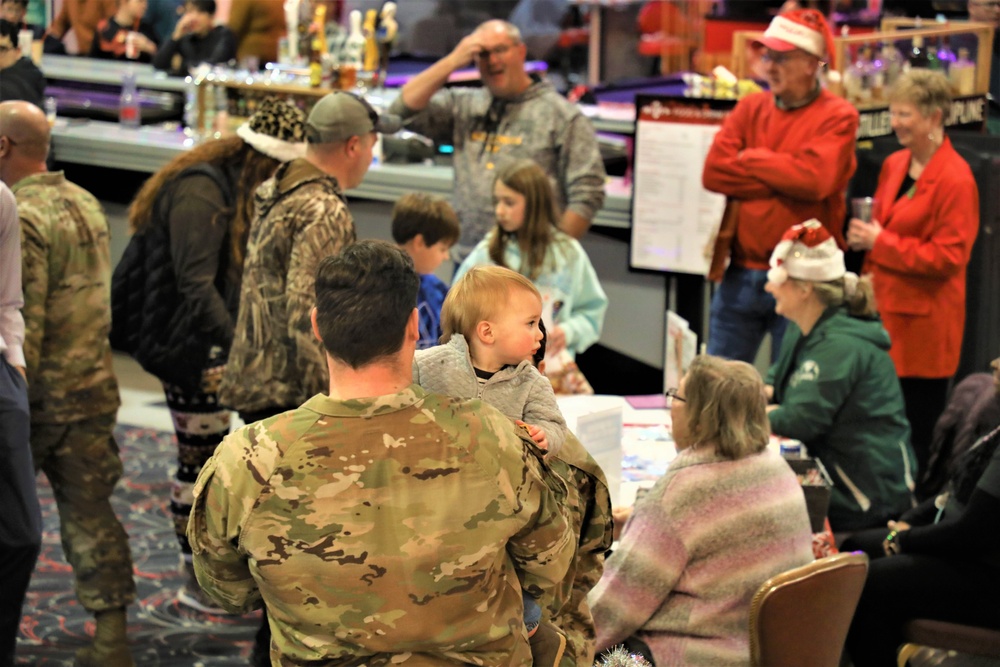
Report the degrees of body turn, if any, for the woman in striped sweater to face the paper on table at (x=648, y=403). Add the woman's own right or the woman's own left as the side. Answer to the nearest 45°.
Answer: approximately 45° to the woman's own right

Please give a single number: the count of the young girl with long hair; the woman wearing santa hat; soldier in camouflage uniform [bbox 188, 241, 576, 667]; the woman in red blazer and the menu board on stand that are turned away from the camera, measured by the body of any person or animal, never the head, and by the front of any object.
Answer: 1

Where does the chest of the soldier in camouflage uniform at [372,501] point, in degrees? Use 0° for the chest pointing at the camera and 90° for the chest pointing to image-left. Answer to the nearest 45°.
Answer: approximately 180°

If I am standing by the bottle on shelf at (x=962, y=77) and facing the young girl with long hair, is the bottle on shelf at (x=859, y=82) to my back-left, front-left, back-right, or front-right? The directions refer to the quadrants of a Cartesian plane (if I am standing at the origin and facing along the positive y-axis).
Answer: front-right

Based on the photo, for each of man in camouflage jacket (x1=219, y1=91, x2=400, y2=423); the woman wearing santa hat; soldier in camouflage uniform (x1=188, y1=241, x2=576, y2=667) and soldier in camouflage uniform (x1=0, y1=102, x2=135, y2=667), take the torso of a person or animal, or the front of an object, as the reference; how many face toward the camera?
0

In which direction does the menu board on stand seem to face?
toward the camera

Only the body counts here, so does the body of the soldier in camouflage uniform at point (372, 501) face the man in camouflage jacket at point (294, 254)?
yes

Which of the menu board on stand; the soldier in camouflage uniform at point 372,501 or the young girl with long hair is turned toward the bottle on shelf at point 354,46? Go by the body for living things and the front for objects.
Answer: the soldier in camouflage uniform

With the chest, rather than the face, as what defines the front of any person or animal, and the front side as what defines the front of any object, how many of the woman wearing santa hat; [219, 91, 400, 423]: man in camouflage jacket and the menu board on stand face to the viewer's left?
1

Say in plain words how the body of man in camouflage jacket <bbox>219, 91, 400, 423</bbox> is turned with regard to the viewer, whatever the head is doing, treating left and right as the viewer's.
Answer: facing away from the viewer and to the right of the viewer

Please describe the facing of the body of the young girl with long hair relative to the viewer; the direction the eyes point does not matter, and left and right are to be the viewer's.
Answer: facing the viewer and to the left of the viewer

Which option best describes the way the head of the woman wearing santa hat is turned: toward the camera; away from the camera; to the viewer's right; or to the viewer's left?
to the viewer's left

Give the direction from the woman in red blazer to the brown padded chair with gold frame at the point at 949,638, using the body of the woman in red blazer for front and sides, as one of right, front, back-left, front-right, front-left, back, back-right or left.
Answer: front-left

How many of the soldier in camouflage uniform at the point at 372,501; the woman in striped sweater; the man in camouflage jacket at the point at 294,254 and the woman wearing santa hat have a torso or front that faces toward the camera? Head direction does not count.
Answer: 0

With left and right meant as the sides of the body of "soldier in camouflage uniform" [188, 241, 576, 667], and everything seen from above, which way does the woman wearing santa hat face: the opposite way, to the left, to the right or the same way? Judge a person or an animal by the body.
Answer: to the left

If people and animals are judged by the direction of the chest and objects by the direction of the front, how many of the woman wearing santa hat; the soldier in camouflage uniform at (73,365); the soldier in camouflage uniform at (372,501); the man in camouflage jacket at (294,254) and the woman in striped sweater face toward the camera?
0

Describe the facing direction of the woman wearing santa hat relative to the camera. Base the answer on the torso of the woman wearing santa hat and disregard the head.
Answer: to the viewer's left

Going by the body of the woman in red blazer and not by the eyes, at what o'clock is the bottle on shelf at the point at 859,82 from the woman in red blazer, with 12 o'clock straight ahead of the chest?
The bottle on shelf is roughly at 4 o'clock from the woman in red blazer.

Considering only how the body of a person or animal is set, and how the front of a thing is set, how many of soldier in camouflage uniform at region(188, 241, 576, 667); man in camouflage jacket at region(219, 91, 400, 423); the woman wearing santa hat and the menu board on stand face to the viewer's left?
1

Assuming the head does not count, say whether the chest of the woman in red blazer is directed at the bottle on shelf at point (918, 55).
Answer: no
